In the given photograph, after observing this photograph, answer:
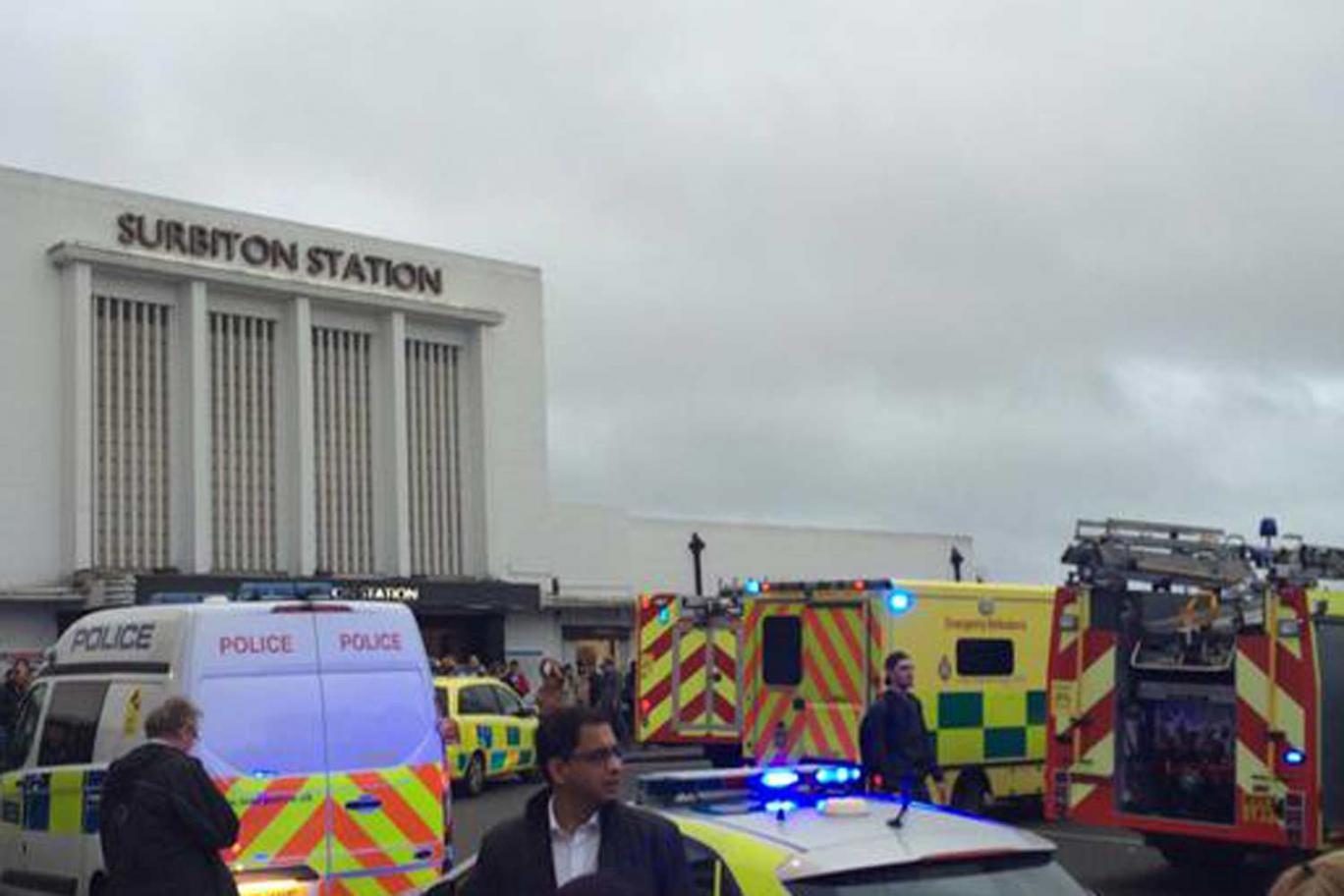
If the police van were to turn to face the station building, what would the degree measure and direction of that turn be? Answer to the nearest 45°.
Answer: approximately 45° to its right

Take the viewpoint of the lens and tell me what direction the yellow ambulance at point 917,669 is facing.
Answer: facing away from the viewer and to the right of the viewer

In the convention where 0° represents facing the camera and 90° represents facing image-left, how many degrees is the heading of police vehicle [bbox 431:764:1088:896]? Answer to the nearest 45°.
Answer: approximately 135°

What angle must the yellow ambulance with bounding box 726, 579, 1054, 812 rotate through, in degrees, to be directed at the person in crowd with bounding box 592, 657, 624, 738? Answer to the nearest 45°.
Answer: approximately 45° to its left

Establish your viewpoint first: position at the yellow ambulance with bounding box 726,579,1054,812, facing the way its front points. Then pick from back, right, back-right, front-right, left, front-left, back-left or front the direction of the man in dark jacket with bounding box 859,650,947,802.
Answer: back-right

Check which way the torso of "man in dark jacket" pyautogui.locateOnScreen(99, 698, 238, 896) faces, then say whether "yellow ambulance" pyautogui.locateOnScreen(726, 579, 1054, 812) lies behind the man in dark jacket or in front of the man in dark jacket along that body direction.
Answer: in front

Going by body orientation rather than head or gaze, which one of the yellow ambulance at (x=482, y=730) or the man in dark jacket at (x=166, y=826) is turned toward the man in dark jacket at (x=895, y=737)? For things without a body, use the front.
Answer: the man in dark jacket at (x=166, y=826)

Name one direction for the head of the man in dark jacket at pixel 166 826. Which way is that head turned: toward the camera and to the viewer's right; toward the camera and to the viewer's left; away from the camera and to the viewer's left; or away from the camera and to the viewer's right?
away from the camera and to the viewer's right

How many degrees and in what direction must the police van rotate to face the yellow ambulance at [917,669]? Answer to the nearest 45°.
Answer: approximately 90° to its right

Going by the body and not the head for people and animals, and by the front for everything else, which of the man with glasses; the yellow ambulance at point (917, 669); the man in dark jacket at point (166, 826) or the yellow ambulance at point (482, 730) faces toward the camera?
the man with glasses
